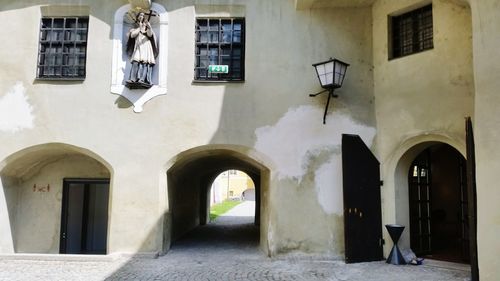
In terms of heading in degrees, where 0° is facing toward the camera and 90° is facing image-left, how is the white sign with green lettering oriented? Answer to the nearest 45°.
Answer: approximately 0°

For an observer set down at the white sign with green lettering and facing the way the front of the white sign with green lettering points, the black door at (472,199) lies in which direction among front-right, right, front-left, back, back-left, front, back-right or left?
front-left

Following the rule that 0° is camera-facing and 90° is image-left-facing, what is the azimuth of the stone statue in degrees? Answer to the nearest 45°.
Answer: approximately 0°

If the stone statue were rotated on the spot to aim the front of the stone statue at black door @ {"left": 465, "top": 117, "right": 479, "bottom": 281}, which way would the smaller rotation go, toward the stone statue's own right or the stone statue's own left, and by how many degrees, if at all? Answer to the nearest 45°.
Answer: approximately 45° to the stone statue's own left

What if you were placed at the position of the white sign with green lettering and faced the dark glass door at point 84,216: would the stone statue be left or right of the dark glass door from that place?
left

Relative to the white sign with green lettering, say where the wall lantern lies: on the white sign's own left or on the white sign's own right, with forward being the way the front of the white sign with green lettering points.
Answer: on the white sign's own left

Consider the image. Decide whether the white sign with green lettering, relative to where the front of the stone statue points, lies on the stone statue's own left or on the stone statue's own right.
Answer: on the stone statue's own left

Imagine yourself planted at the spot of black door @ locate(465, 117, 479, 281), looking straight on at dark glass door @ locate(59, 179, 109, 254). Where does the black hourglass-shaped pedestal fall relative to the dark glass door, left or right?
right

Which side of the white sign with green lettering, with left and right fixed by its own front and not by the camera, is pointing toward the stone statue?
right

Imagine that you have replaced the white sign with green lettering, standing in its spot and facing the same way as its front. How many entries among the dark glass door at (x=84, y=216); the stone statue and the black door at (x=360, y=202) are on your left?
1
